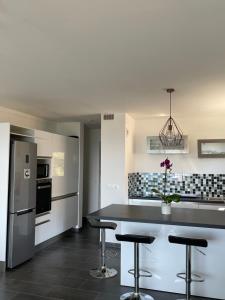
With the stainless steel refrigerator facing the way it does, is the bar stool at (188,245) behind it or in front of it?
in front

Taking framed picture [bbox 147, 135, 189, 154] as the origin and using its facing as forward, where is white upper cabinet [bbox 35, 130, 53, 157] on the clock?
The white upper cabinet is roughly at 2 o'clock from the framed picture.

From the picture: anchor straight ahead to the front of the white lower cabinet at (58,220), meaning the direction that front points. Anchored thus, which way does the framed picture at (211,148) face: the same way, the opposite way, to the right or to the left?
to the right

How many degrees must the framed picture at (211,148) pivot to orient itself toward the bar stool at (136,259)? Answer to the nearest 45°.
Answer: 0° — it already faces it

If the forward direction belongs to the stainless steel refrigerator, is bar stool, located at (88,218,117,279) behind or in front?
in front

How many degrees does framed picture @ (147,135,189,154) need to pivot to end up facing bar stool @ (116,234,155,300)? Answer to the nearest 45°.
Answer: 0° — it already faces it

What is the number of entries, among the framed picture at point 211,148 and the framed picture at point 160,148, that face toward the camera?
2

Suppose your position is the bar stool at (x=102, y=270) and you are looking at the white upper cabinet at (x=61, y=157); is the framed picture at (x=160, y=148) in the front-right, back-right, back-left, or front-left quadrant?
front-right

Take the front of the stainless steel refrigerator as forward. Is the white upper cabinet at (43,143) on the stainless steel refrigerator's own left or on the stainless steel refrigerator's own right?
on the stainless steel refrigerator's own left

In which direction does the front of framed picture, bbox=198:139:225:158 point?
toward the camera

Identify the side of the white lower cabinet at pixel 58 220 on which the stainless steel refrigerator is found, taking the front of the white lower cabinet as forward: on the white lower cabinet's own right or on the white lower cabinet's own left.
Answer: on the white lower cabinet's own right

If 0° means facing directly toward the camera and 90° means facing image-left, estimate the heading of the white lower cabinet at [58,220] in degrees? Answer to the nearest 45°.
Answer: approximately 315°

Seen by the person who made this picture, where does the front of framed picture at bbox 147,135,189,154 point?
facing the viewer

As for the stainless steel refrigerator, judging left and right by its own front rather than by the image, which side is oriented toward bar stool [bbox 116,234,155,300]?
front

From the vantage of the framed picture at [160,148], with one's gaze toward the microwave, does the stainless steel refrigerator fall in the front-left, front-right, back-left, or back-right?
front-left
